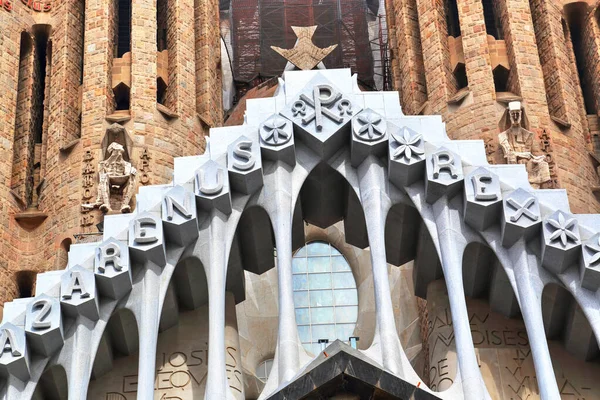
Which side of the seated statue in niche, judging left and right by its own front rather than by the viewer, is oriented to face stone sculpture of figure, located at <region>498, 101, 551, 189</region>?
left

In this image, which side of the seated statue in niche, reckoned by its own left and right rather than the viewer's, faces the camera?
front
